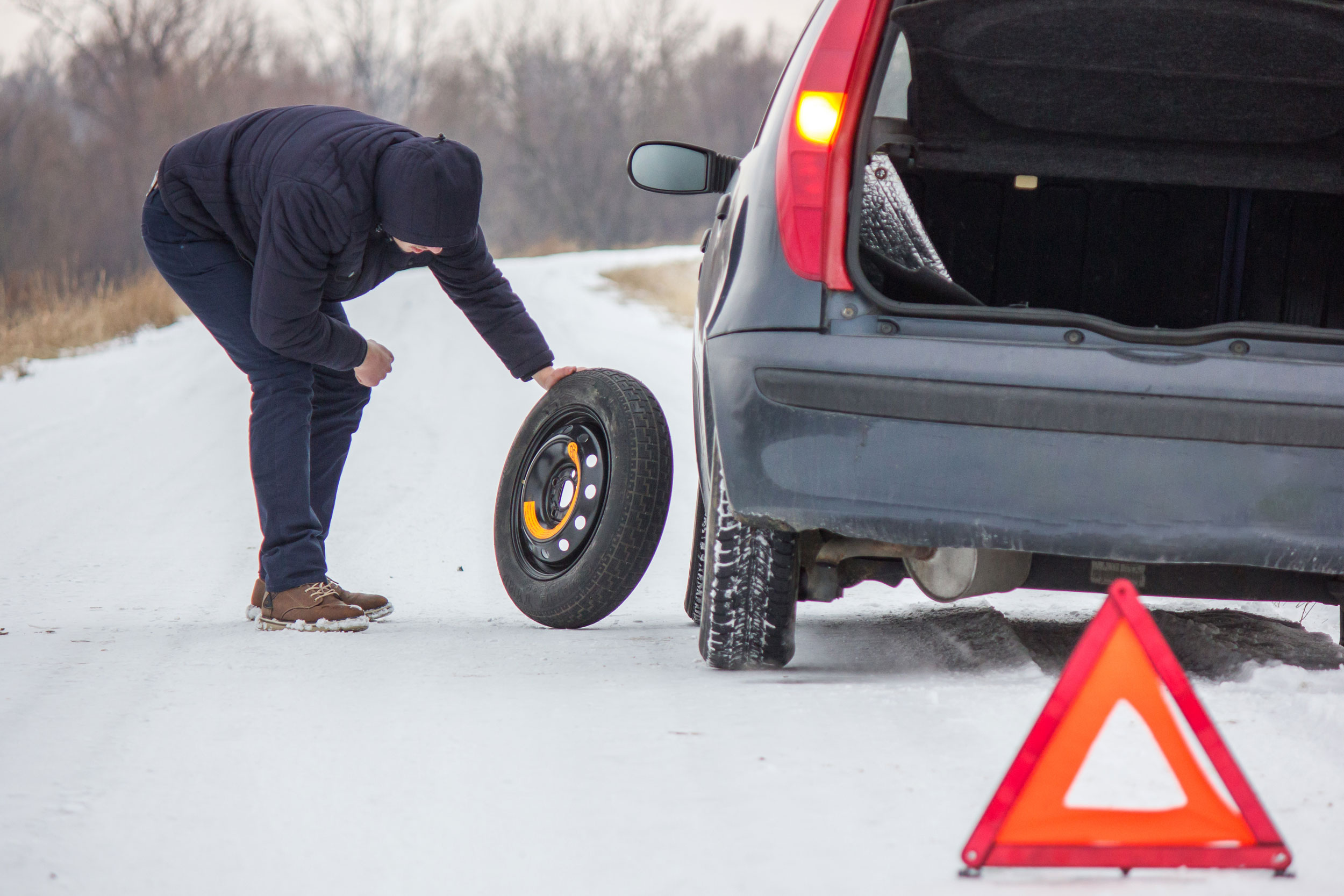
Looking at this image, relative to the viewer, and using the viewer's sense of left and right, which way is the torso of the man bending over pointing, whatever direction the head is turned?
facing to the right of the viewer

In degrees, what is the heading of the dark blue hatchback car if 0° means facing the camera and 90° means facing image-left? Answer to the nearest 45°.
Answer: approximately 180°

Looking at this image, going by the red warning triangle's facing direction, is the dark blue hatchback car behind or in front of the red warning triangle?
behind

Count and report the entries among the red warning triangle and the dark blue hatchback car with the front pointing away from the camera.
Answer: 1

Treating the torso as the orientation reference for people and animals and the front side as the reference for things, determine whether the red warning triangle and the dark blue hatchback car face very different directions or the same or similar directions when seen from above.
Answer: very different directions

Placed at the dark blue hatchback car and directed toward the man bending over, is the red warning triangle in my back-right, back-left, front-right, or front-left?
front-left

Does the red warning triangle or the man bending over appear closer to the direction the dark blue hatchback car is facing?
the man bending over

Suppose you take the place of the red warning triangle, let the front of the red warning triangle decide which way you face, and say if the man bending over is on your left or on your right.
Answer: on your right

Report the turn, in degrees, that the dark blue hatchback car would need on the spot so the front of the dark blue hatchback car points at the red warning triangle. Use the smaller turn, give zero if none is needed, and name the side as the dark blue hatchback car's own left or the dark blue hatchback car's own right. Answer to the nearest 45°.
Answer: approximately 180°

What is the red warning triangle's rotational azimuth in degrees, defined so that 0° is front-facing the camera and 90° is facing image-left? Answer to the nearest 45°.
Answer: approximately 0°
